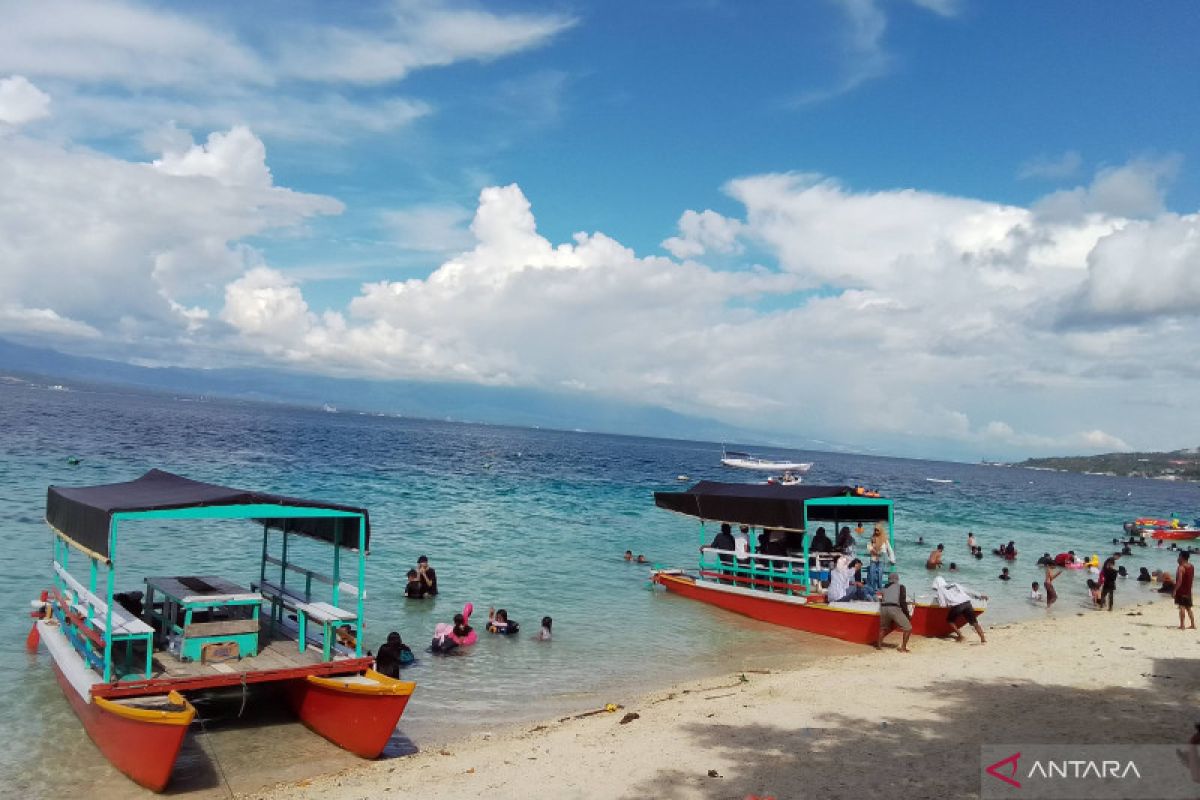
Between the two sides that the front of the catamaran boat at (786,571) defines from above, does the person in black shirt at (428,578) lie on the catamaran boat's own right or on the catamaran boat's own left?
on the catamaran boat's own right

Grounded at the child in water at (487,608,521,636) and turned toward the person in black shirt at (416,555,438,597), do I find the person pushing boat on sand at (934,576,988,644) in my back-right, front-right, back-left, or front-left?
back-right

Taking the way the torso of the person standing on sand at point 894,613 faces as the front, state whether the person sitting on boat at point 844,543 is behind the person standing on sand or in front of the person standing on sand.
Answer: in front

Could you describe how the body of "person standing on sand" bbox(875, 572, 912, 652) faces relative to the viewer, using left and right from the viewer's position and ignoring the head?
facing away from the viewer

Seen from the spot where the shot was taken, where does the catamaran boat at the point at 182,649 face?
facing the viewer and to the right of the viewer

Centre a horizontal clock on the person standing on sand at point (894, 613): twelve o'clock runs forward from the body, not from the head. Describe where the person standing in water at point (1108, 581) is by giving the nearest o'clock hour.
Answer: the person standing in water at point (1108, 581) is roughly at 1 o'clock from the person standing on sand at point (894, 613).

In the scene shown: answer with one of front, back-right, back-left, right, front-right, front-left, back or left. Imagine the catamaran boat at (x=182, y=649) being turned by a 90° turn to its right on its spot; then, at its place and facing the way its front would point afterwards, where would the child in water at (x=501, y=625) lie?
back

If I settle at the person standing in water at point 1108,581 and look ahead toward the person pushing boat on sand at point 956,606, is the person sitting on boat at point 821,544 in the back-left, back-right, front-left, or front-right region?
front-right

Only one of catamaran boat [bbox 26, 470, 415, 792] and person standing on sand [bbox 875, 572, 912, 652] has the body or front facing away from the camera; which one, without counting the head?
the person standing on sand

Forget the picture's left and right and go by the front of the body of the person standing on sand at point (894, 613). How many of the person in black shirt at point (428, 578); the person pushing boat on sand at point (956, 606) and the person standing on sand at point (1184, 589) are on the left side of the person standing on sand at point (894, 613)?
1

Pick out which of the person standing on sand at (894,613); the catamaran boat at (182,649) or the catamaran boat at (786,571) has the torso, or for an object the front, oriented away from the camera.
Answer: the person standing on sand

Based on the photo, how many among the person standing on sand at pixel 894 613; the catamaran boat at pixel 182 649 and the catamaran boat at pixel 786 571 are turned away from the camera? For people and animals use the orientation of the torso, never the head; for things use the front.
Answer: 1

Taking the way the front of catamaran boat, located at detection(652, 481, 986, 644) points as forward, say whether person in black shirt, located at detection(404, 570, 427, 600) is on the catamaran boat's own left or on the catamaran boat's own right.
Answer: on the catamaran boat's own right

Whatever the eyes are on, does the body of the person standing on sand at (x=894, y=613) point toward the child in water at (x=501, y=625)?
no

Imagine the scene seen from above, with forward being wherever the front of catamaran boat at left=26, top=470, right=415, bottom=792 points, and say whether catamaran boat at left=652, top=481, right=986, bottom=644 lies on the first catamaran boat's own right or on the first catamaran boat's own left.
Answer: on the first catamaran boat's own left
